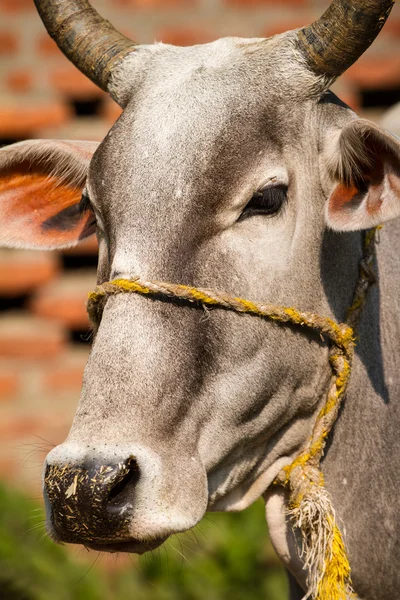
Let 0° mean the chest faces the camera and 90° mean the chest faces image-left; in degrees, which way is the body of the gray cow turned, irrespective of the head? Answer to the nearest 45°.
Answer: approximately 45°
